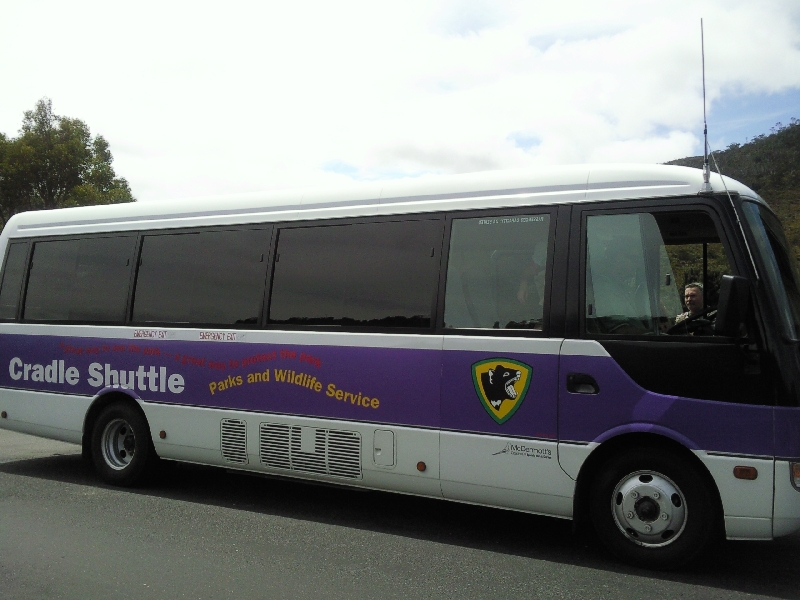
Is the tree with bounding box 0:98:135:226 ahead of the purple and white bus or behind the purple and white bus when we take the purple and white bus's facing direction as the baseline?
behind

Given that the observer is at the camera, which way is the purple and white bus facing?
facing the viewer and to the right of the viewer
